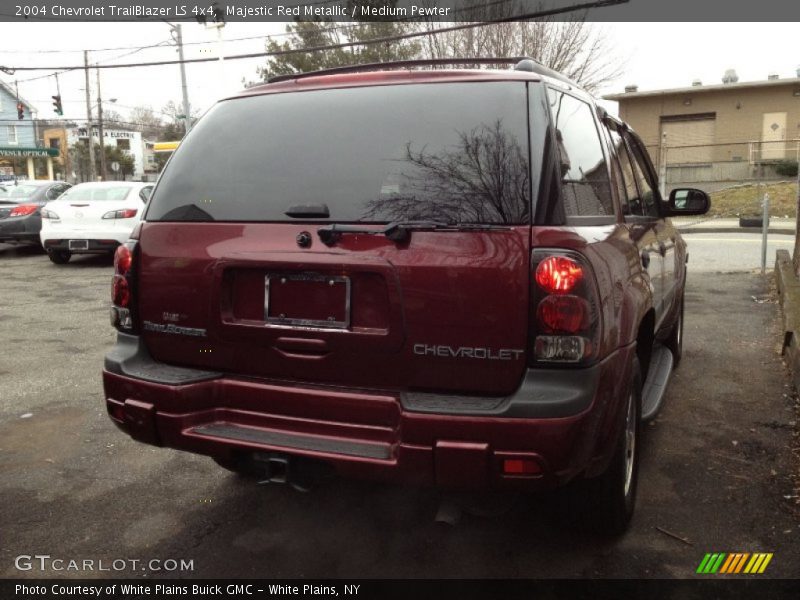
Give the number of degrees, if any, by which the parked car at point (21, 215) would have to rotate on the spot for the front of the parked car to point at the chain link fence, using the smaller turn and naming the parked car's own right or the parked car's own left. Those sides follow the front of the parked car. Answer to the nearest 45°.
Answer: approximately 45° to the parked car's own right

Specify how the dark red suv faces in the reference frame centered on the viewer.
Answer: facing away from the viewer and to the right of the viewer

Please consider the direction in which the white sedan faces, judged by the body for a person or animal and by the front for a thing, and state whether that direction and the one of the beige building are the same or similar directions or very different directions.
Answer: very different directions

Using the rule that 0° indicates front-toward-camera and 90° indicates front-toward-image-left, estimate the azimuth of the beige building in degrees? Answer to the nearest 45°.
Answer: approximately 0°

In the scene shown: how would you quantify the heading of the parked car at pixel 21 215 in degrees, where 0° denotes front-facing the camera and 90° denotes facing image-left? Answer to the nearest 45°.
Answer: approximately 225°

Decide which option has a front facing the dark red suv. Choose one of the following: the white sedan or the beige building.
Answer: the beige building

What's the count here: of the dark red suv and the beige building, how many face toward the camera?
1

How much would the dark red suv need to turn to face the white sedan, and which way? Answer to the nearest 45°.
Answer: approximately 90° to its left

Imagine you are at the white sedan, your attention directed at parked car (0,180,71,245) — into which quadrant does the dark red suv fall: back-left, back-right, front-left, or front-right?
back-left

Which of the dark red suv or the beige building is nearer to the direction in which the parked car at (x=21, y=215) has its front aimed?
the beige building
